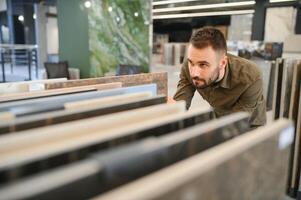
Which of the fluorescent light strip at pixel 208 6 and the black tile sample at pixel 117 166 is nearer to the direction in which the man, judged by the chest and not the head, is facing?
the black tile sample

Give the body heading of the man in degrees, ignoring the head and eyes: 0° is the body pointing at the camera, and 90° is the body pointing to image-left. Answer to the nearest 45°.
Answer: approximately 45°

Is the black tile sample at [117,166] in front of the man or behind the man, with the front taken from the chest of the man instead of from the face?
in front

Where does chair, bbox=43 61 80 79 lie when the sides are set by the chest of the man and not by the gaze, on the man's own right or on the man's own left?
on the man's own right

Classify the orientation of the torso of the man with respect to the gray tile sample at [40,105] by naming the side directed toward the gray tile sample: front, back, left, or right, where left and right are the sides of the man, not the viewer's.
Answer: front

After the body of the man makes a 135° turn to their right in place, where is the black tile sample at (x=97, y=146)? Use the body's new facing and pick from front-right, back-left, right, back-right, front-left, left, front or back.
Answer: back

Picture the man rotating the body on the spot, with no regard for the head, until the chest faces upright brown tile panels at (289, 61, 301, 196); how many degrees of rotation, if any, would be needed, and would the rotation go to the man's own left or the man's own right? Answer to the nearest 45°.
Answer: approximately 180°
